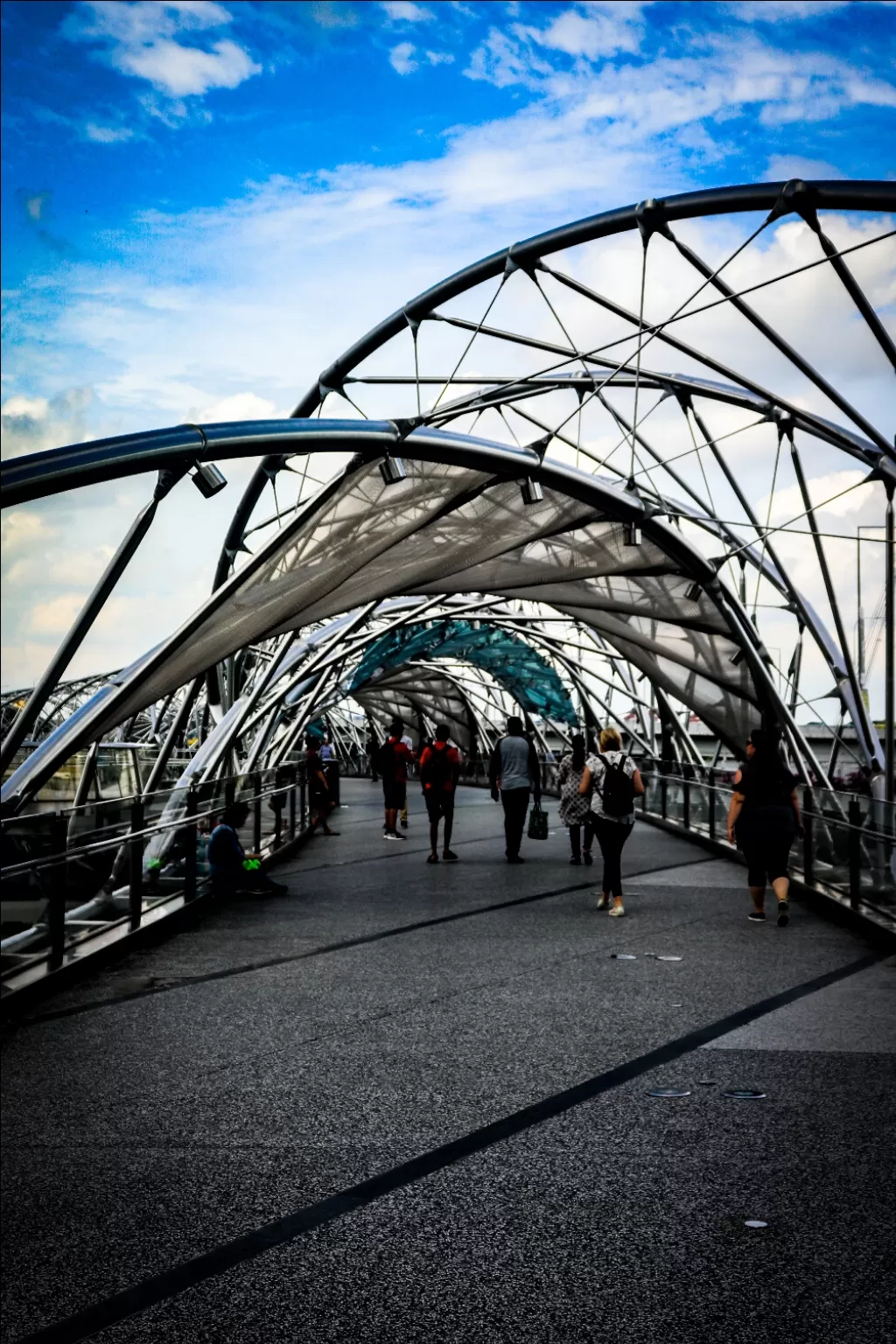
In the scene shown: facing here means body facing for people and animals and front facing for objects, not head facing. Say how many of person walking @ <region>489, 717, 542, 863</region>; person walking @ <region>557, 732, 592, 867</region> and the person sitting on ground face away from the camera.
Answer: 2

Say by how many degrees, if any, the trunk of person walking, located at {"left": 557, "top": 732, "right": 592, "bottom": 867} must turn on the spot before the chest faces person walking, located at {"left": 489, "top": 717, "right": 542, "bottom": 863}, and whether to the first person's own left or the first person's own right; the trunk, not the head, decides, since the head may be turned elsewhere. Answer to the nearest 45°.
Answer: approximately 90° to the first person's own left

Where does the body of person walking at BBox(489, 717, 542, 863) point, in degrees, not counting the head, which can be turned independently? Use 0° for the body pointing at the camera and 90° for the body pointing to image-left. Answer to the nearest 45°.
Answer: approximately 180°

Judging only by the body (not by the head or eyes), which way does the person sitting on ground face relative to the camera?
to the viewer's right

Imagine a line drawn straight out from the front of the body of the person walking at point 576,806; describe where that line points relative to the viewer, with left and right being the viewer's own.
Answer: facing away from the viewer

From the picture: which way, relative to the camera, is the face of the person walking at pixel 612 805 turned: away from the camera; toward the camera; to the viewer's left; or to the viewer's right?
away from the camera

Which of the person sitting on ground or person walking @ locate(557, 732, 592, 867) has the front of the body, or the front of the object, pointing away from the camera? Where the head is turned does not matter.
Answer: the person walking

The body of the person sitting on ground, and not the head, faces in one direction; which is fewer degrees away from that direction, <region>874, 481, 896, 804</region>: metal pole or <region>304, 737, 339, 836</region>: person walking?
the metal pole

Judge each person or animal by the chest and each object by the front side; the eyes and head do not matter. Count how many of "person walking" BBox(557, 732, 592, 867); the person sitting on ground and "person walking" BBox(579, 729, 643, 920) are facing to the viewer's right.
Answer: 1

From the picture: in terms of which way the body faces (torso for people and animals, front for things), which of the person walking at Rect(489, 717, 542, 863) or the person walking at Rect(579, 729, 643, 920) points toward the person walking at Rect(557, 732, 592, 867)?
the person walking at Rect(579, 729, 643, 920)

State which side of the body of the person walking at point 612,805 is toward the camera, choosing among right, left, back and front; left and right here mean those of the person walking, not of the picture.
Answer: back

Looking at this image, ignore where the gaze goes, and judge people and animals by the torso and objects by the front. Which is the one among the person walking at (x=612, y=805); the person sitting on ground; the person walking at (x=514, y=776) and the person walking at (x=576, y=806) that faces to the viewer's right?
the person sitting on ground

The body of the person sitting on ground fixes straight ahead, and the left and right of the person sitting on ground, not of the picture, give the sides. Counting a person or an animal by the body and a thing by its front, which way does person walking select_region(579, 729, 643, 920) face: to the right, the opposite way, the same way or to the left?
to the left

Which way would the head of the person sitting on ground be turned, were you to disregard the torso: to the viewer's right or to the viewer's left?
to the viewer's right
